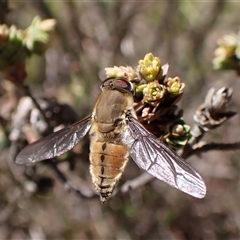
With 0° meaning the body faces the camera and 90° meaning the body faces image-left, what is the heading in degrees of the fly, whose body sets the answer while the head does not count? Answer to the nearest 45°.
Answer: approximately 180°

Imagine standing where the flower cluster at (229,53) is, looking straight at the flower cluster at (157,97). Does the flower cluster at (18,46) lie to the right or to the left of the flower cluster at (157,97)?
right

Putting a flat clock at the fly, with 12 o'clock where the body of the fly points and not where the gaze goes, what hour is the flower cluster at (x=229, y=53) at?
The flower cluster is roughly at 2 o'clock from the fly.
